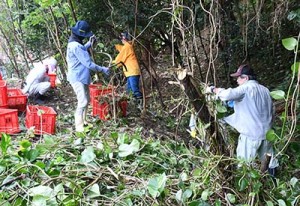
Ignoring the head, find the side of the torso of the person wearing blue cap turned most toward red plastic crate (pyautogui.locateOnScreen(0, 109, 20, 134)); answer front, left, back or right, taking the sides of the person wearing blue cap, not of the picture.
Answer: back

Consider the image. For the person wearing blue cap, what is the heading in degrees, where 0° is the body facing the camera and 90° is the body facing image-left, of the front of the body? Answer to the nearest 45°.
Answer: approximately 270°

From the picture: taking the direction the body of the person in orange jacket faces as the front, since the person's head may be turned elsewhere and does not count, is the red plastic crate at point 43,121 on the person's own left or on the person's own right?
on the person's own left

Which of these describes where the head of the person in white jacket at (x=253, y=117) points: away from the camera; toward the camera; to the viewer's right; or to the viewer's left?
to the viewer's left
